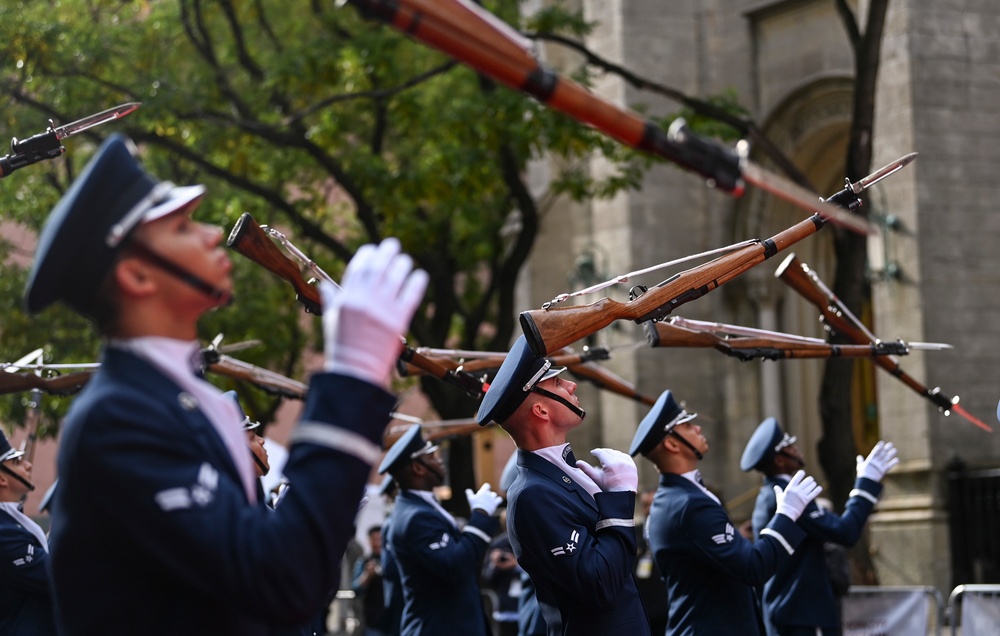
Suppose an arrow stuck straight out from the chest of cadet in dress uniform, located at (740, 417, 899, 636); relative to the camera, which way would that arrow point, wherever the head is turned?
to the viewer's right

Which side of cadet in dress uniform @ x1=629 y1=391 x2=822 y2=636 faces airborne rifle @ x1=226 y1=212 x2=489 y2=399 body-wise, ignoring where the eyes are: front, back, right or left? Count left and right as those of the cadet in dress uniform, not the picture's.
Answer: back

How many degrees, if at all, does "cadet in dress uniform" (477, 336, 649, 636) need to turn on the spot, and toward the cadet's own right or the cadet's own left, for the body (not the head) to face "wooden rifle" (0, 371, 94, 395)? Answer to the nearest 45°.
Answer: approximately 135° to the cadet's own left

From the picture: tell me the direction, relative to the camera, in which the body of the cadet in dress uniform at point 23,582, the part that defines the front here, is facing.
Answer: to the viewer's right

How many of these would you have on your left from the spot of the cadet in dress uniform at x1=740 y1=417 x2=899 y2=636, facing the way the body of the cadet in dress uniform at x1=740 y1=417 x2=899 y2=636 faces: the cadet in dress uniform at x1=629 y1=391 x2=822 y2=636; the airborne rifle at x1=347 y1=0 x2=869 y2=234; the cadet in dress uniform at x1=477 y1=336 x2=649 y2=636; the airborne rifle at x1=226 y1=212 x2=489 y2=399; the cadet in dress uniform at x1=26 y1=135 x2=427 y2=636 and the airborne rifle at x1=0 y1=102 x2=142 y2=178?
0

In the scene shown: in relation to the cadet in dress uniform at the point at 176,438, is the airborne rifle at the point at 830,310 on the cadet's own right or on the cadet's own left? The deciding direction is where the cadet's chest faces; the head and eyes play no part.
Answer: on the cadet's own left

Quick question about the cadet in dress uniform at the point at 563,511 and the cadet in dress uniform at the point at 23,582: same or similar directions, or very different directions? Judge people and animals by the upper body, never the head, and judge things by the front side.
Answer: same or similar directions

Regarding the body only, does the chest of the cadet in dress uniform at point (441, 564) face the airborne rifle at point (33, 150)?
no

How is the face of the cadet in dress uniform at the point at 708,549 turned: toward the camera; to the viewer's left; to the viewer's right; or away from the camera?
to the viewer's right

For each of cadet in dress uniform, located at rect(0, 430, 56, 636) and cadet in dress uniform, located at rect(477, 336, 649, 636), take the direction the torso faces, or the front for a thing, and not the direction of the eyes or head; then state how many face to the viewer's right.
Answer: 2

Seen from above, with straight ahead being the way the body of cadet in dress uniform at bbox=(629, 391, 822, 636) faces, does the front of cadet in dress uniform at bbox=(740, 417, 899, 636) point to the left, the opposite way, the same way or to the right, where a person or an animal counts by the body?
the same way

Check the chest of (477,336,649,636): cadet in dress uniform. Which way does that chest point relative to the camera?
to the viewer's right

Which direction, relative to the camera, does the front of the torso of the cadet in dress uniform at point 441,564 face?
to the viewer's right

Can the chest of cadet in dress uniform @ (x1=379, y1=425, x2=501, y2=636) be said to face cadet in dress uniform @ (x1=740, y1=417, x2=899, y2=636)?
yes

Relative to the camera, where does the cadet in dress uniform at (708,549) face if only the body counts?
to the viewer's right

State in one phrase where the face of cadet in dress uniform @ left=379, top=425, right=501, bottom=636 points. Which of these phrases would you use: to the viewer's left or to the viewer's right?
to the viewer's right

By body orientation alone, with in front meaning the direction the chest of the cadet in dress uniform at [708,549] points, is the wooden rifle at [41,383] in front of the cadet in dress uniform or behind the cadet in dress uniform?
behind

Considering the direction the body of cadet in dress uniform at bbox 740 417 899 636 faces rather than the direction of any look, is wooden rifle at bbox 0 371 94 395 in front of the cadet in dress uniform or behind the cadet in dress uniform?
behind

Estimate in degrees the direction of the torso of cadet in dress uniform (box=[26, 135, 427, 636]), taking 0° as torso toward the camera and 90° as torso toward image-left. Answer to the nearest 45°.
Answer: approximately 270°
